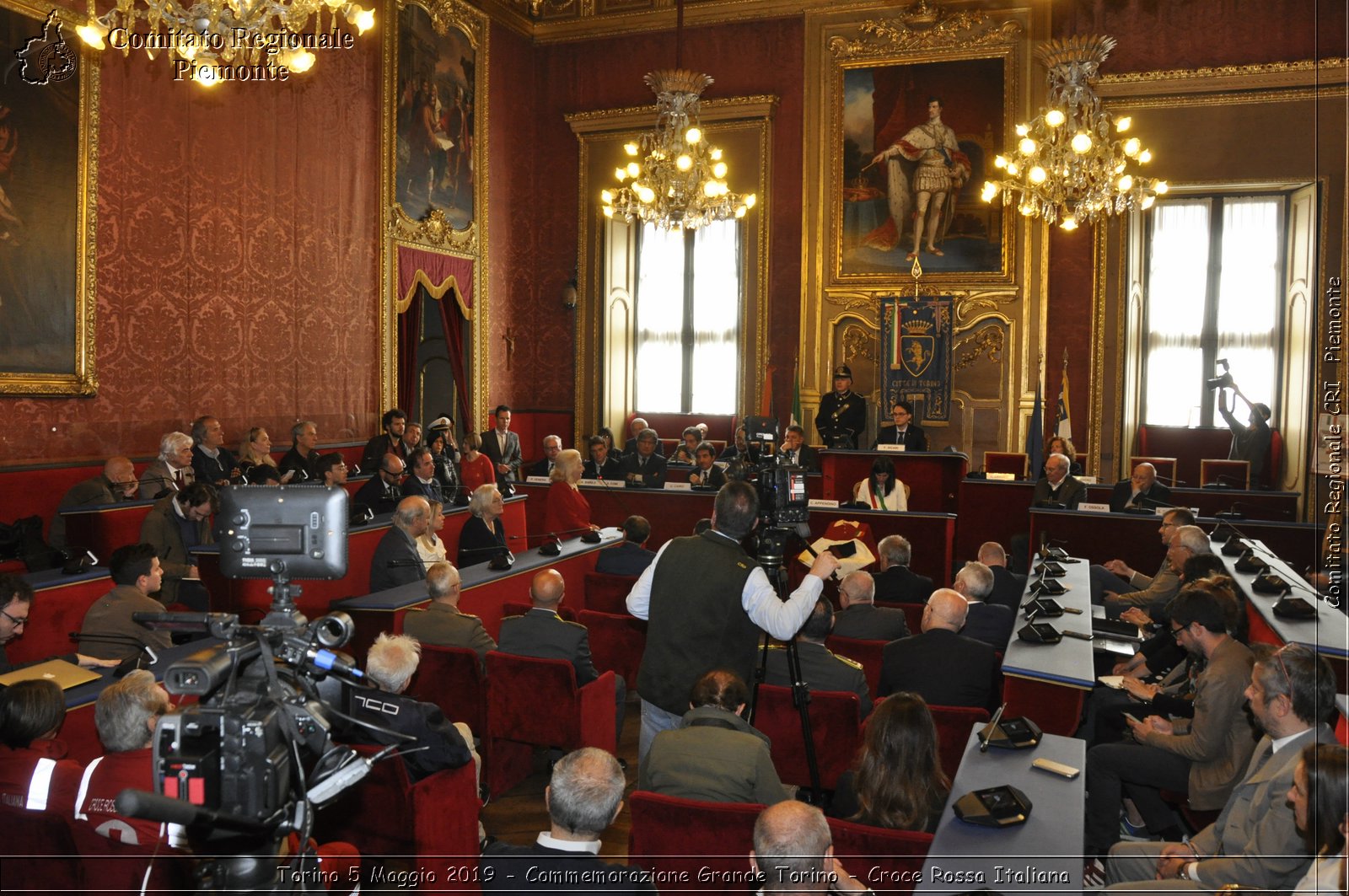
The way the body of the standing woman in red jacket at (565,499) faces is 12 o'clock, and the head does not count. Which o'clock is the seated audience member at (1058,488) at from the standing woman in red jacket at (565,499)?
the seated audience member at (1058,488) is roughly at 12 o'clock from the standing woman in red jacket at (565,499).

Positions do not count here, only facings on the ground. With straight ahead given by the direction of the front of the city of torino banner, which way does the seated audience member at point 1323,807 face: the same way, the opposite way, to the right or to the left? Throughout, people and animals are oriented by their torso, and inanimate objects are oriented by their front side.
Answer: to the right

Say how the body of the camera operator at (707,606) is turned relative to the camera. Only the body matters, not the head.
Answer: away from the camera

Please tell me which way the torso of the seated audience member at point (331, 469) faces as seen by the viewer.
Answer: to the viewer's right

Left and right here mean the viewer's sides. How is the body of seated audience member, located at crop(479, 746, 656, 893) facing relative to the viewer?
facing away from the viewer

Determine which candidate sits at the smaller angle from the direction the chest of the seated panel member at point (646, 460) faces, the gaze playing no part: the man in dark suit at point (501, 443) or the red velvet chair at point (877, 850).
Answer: the red velvet chair

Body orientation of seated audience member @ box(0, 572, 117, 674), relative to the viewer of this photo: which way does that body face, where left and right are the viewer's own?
facing to the right of the viewer

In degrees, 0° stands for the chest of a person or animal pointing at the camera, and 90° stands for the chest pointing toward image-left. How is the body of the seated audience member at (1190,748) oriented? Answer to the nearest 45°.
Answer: approximately 90°

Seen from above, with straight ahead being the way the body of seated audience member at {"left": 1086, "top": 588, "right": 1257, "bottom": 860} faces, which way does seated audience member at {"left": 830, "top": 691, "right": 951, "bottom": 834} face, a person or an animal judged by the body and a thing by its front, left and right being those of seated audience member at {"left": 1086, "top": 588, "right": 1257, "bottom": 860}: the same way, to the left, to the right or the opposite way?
to the right

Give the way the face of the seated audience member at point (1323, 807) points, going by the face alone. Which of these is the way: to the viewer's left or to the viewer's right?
to the viewer's left

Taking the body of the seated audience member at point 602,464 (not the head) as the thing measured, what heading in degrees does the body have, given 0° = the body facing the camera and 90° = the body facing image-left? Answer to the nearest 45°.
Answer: approximately 0°

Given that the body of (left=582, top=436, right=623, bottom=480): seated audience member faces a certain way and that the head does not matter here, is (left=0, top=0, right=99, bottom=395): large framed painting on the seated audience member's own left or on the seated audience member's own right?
on the seated audience member's own right
